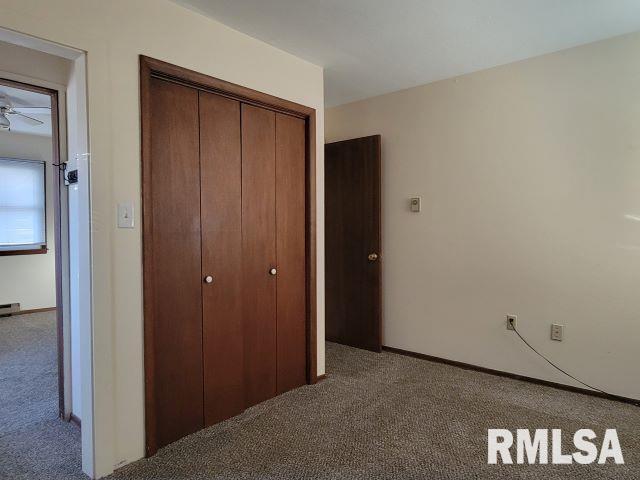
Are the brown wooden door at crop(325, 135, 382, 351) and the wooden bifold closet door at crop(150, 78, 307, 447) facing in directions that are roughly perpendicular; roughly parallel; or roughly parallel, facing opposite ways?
roughly perpendicular

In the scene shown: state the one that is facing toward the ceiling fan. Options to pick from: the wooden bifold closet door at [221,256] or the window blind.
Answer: the window blind

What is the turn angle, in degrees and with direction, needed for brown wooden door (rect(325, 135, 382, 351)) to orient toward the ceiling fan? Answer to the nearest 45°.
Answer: approximately 45° to its right

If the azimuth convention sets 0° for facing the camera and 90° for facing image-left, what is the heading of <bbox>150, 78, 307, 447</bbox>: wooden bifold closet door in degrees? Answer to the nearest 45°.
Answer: approximately 315°

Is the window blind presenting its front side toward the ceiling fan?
yes

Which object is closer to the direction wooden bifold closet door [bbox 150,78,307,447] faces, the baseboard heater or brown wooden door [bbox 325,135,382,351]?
the brown wooden door

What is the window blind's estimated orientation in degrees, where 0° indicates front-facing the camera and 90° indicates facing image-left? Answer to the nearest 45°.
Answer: approximately 0°

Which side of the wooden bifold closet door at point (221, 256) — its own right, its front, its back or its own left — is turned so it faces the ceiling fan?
back

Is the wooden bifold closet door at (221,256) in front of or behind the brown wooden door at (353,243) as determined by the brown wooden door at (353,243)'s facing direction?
in front

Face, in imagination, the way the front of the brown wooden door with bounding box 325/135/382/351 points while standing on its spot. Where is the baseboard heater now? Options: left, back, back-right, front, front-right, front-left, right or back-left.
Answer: front-right

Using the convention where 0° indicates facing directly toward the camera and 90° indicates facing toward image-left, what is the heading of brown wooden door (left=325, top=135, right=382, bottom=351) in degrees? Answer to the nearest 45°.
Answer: approximately 45°

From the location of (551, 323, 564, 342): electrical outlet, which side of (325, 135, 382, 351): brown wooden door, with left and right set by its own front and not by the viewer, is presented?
left
